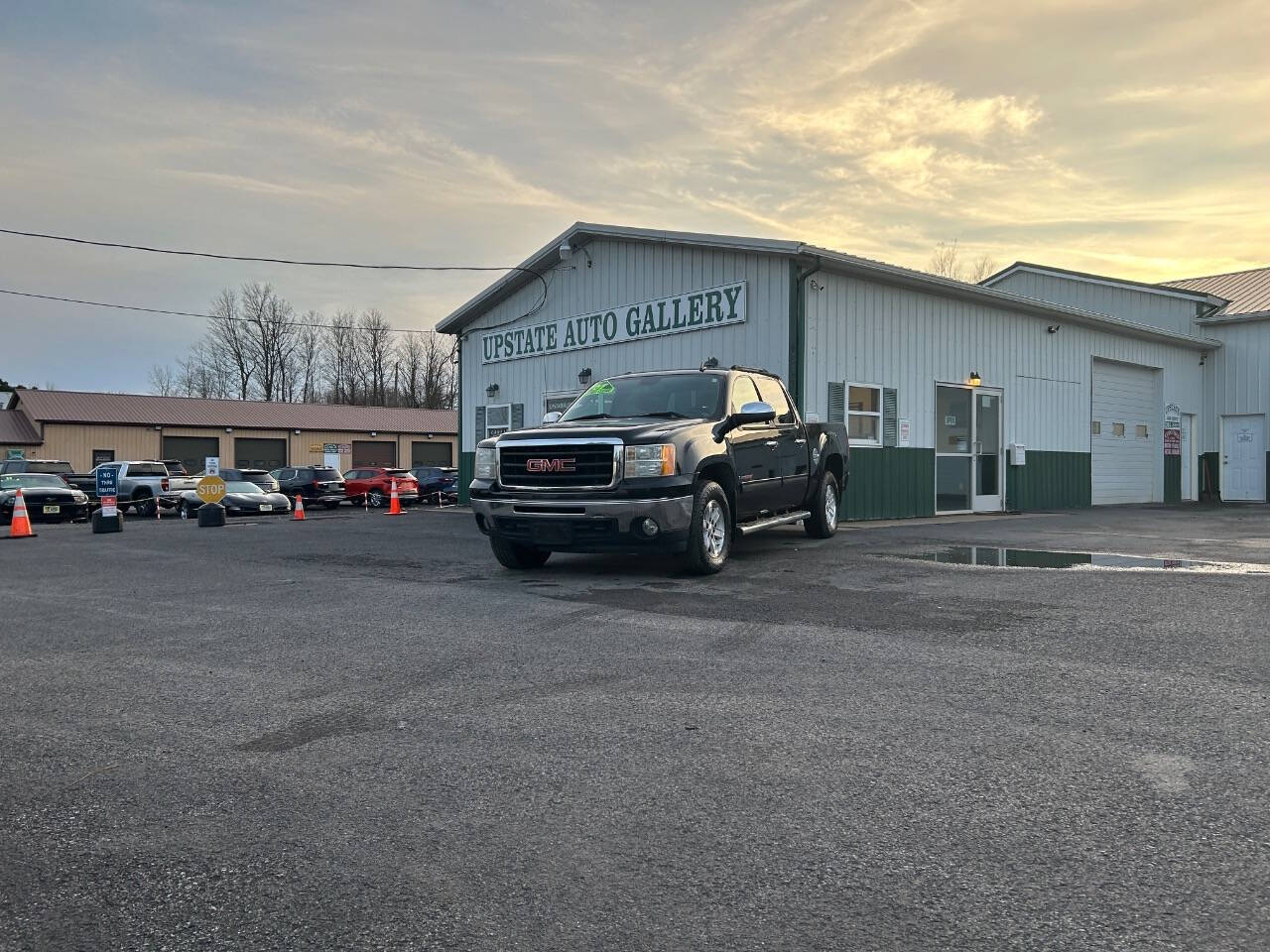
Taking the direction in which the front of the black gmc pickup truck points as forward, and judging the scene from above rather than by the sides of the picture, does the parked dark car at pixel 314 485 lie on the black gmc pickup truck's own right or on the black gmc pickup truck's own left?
on the black gmc pickup truck's own right

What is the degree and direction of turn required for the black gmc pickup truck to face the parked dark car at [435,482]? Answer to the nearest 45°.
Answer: approximately 135° to its right

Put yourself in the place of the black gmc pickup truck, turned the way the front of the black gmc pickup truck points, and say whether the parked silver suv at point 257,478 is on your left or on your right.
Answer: on your right

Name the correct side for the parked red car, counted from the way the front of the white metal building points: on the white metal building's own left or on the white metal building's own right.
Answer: on the white metal building's own right
